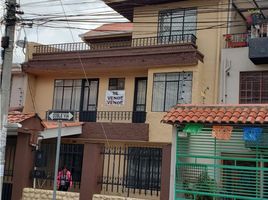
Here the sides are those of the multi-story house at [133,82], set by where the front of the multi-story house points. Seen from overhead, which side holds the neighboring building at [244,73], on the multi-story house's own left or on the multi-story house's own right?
on the multi-story house's own left

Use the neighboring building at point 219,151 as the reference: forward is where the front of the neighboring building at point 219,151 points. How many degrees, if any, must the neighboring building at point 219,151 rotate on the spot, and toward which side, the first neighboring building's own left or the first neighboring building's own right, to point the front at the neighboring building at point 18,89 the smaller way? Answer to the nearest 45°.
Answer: approximately 135° to the first neighboring building's own right

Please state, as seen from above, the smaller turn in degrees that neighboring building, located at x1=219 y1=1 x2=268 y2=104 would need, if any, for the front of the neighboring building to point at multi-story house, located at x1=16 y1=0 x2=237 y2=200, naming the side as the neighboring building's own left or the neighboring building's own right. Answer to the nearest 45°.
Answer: approximately 90° to the neighboring building's own right

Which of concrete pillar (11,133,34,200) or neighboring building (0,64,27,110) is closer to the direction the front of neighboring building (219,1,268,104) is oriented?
the concrete pillar

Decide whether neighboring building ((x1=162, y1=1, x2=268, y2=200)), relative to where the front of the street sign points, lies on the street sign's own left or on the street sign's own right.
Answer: on the street sign's own left

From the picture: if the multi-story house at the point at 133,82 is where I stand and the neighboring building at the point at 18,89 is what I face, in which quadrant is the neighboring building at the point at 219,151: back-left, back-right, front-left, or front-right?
back-left

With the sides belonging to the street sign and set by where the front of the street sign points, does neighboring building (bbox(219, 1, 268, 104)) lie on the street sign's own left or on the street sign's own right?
on the street sign's own left
